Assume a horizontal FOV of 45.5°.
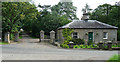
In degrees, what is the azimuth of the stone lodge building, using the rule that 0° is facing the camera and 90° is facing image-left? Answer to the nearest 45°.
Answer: approximately 0°
